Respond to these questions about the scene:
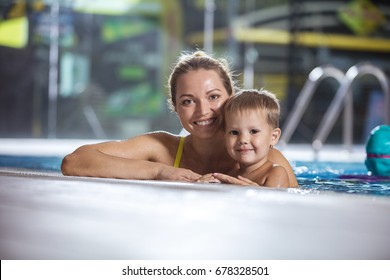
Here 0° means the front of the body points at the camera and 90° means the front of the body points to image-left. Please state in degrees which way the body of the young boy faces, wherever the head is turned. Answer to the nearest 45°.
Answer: approximately 45°

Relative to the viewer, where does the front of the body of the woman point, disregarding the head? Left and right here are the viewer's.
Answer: facing the viewer

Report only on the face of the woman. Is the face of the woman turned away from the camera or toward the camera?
toward the camera
